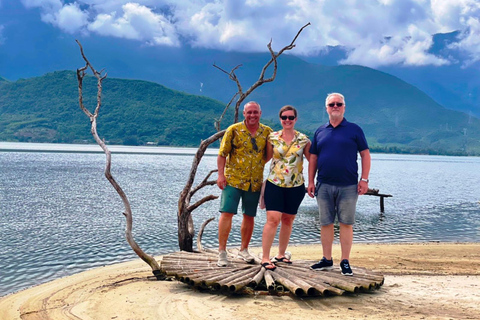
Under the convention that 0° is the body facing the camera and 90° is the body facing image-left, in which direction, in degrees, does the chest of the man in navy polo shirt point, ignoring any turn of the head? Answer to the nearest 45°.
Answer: approximately 0°

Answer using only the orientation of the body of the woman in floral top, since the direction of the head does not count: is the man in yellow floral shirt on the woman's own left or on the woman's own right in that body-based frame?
on the woman's own right

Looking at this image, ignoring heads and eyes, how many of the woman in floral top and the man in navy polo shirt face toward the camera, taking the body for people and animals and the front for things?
2

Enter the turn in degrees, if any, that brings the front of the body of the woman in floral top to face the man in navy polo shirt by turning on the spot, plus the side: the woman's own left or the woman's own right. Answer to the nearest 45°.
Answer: approximately 90° to the woman's own left

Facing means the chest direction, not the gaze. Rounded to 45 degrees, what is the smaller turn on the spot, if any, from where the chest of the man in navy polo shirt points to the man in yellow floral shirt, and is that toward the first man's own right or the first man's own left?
approximately 90° to the first man's own right

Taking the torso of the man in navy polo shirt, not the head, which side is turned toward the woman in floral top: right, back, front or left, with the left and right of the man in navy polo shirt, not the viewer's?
right
